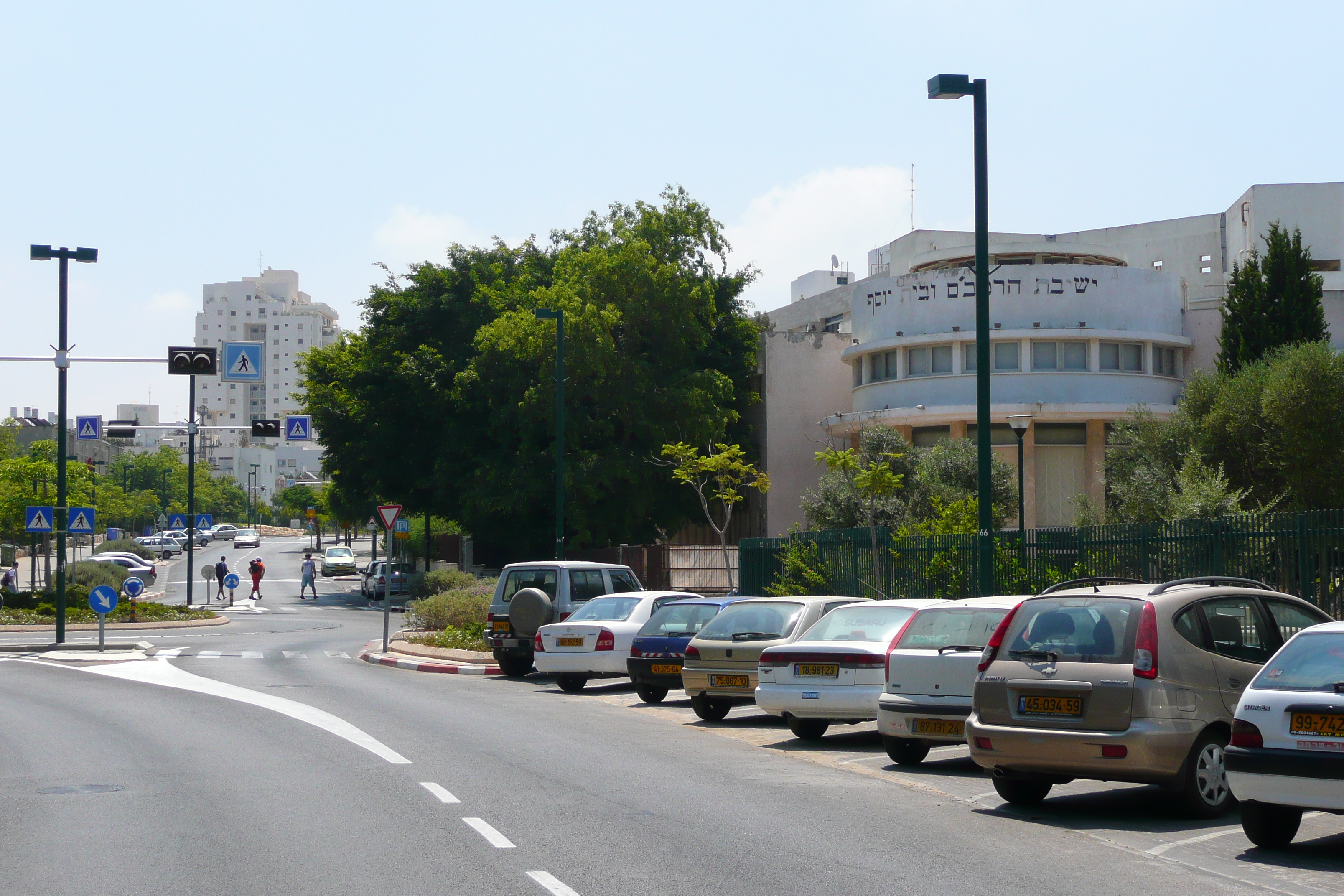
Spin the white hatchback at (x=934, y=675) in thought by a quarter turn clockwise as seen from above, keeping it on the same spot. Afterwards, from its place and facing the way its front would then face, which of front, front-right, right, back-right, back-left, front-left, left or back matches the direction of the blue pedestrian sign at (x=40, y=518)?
back

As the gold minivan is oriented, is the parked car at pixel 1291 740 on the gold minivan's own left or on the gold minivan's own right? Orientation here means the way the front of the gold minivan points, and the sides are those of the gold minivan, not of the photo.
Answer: on the gold minivan's own right

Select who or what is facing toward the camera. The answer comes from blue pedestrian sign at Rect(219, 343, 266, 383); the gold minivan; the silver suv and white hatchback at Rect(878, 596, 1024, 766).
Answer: the blue pedestrian sign

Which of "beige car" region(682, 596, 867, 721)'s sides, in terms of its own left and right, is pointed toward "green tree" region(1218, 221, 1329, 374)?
front

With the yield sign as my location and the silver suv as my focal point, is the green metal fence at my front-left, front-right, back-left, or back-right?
front-left

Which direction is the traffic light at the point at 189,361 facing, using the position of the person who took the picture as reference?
facing the viewer

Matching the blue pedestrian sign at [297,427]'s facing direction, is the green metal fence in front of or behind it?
in front

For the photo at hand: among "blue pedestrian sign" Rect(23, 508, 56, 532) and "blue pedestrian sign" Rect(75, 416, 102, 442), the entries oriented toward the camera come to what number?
2

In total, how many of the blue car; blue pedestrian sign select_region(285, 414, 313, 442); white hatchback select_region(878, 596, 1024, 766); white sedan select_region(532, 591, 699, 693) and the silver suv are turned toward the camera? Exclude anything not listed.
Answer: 1

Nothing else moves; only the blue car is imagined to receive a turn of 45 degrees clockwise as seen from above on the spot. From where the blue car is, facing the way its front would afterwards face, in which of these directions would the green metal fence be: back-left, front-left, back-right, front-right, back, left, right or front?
front

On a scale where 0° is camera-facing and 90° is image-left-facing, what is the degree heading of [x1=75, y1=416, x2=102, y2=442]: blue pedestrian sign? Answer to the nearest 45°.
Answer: approximately 0°

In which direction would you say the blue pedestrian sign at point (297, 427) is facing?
toward the camera

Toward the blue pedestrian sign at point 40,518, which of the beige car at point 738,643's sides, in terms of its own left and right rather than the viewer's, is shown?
left

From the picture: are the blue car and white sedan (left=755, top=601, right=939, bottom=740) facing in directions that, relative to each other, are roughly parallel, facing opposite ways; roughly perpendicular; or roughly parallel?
roughly parallel

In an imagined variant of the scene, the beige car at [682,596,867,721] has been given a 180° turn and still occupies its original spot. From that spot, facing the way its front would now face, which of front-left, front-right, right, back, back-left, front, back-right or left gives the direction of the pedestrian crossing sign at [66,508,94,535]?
right

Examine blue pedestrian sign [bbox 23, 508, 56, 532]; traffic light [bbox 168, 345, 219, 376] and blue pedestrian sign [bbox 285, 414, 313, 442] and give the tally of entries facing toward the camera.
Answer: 3

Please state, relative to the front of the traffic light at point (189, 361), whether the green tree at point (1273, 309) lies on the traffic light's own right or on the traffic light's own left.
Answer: on the traffic light's own left

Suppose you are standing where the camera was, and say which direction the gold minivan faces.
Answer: facing away from the viewer and to the right of the viewer

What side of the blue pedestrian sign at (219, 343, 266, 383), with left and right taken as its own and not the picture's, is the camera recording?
front
